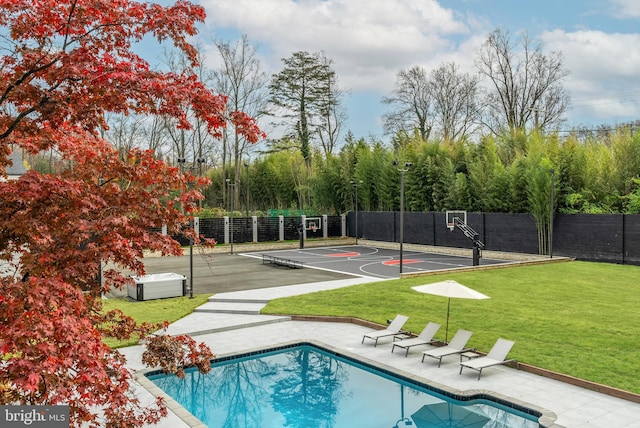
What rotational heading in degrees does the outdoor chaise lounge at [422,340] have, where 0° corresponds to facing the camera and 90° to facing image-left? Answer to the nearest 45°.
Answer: approximately 45°

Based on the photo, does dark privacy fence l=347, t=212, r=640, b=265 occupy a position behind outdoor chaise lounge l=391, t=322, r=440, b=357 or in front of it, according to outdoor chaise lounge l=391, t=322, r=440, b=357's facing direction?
behind

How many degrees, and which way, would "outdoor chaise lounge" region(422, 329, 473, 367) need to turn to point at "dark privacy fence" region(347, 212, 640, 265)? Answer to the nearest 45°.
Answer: approximately 135° to its right
